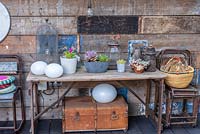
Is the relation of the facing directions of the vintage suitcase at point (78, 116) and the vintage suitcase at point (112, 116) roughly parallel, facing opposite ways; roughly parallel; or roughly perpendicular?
roughly parallel

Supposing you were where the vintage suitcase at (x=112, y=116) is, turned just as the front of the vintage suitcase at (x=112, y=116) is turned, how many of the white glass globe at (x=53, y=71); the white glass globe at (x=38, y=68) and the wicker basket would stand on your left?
1

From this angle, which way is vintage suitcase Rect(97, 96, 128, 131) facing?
toward the camera

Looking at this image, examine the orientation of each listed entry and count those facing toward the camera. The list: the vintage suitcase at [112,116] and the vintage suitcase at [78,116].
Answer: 2

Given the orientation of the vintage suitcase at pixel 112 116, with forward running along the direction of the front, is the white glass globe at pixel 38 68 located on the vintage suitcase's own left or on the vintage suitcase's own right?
on the vintage suitcase's own right

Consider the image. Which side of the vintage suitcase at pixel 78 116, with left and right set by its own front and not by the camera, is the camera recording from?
front
